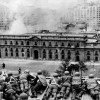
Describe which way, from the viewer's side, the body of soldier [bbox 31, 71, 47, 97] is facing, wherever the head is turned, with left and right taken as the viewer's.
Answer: facing away from the viewer and to the left of the viewer

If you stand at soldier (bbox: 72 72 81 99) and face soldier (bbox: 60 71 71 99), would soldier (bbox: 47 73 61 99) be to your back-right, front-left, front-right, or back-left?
front-left

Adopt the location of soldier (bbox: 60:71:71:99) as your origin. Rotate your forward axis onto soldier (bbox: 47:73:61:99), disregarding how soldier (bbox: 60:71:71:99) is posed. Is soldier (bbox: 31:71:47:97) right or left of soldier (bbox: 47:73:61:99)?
right

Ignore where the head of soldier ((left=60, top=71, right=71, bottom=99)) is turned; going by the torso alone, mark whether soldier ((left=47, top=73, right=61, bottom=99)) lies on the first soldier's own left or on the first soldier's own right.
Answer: on the first soldier's own left

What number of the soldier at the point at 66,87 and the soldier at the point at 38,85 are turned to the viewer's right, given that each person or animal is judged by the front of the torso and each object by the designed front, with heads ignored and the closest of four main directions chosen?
0

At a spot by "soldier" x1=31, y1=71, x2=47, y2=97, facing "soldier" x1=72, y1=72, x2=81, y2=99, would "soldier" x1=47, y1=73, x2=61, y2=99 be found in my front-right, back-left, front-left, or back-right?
front-right

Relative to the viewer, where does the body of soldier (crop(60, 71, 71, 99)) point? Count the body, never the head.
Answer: away from the camera

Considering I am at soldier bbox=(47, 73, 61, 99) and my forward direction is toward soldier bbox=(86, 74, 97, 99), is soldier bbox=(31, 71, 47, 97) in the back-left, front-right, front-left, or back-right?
back-left

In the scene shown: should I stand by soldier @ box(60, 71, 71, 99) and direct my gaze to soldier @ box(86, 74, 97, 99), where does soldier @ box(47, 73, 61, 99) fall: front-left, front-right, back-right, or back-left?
back-right
